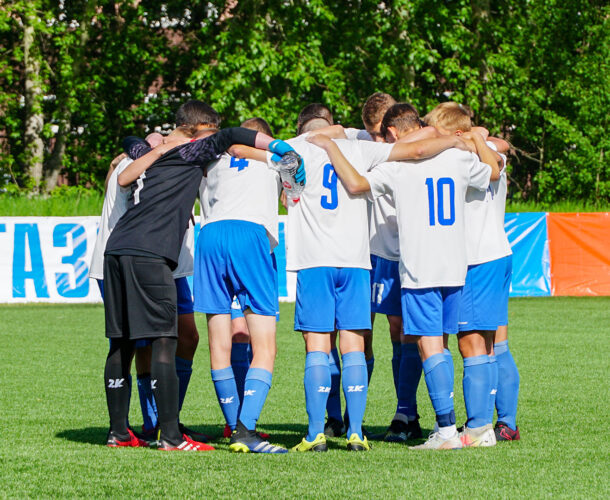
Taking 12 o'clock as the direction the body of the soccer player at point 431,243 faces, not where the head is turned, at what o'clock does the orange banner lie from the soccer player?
The orange banner is roughly at 2 o'clock from the soccer player.

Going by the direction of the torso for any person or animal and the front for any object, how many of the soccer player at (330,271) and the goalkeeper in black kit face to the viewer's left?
0

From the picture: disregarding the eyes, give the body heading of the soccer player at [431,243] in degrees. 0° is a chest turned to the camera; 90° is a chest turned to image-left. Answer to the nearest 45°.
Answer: approximately 135°

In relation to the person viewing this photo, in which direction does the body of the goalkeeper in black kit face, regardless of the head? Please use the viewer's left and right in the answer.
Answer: facing away from the viewer and to the right of the viewer

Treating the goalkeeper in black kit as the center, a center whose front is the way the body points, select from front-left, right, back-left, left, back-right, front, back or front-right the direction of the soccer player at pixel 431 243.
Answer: front-right

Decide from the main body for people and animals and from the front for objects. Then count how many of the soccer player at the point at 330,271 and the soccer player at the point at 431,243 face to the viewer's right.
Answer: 0

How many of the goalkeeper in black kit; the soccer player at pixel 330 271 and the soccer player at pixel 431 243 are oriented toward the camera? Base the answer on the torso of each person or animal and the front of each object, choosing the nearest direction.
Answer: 0

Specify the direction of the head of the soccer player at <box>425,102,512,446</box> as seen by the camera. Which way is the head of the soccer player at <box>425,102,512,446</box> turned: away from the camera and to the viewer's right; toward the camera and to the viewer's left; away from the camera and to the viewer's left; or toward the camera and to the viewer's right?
away from the camera and to the viewer's left

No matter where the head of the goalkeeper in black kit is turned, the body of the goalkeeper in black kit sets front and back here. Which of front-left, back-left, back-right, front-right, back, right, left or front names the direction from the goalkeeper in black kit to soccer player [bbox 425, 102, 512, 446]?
front-right

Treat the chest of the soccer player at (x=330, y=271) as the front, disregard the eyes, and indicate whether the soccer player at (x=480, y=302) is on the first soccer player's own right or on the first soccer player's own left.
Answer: on the first soccer player's own right

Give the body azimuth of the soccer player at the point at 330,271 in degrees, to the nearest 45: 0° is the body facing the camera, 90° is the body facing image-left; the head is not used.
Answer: approximately 180°

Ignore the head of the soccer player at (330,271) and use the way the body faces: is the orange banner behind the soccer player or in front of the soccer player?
in front

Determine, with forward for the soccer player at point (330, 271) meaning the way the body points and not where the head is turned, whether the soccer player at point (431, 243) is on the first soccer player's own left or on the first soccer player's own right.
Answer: on the first soccer player's own right
